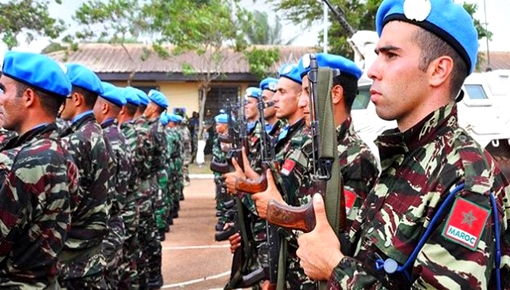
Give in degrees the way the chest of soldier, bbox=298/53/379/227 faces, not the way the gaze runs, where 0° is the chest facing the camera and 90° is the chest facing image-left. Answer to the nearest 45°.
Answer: approximately 90°

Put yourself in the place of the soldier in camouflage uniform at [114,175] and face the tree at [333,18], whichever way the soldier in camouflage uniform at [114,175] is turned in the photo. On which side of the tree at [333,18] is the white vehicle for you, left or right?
right

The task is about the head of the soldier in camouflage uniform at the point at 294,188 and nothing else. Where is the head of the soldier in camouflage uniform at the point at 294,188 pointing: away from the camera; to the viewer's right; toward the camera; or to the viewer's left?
to the viewer's left

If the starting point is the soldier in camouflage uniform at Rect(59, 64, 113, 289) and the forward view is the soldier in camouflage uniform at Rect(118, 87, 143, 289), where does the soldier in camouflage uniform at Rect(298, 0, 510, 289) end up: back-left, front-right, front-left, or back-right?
back-right

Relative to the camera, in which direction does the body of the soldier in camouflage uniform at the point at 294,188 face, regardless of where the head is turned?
to the viewer's left

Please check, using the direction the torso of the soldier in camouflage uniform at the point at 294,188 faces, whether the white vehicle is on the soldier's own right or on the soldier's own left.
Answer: on the soldier's own right
